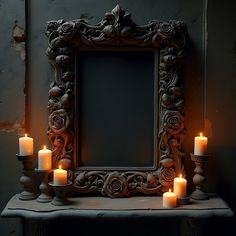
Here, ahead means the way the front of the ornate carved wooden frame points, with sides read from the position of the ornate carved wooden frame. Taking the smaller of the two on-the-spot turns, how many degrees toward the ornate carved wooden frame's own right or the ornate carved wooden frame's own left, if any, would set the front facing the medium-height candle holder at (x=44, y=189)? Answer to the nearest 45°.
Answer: approximately 90° to the ornate carved wooden frame's own right

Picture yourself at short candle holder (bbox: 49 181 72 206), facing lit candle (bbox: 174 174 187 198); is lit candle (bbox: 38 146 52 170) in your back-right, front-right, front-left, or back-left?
back-left

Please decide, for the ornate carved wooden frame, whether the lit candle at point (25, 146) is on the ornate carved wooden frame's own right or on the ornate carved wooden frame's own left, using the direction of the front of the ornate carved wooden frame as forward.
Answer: on the ornate carved wooden frame's own right

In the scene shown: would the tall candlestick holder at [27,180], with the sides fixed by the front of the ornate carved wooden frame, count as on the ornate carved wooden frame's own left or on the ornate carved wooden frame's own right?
on the ornate carved wooden frame's own right

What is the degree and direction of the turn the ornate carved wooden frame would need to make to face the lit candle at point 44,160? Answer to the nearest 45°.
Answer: approximately 90° to its right

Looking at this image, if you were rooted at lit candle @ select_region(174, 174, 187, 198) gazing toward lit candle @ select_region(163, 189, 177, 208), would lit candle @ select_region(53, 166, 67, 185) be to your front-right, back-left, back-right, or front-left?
front-right

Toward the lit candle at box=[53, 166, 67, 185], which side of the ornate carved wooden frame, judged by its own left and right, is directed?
right

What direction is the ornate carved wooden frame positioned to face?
toward the camera
